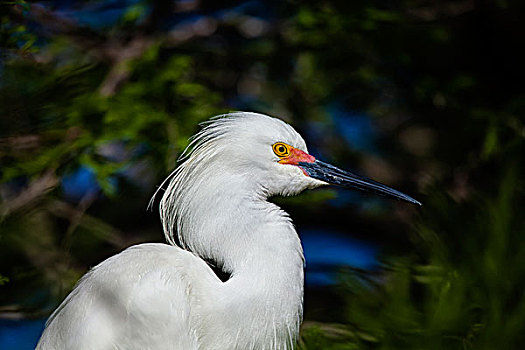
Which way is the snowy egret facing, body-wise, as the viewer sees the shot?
to the viewer's right
